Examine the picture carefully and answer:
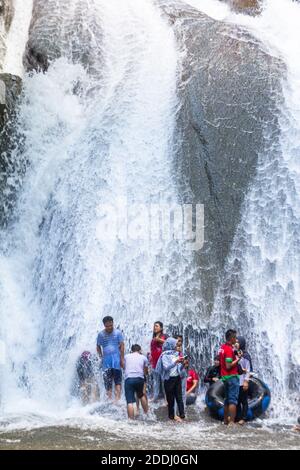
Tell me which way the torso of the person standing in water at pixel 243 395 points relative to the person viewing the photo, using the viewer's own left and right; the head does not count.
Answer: facing to the left of the viewer

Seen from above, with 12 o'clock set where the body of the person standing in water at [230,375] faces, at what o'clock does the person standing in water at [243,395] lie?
the person standing in water at [243,395] is roughly at 10 o'clock from the person standing in water at [230,375].

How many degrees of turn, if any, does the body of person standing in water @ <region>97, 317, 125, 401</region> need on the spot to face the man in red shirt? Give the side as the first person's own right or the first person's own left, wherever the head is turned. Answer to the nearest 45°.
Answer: approximately 90° to the first person's own left

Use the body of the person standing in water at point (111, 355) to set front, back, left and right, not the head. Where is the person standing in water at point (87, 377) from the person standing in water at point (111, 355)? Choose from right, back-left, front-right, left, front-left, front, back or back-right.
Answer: back-right

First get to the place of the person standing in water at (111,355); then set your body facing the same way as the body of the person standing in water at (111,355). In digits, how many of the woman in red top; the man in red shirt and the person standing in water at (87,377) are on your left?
2

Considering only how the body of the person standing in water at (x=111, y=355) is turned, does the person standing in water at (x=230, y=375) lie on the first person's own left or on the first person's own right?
on the first person's own left

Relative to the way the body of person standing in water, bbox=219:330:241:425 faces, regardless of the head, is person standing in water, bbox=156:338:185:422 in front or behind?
behind

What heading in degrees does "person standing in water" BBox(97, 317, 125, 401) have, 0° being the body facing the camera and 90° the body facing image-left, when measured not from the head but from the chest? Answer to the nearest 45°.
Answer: approximately 0°
